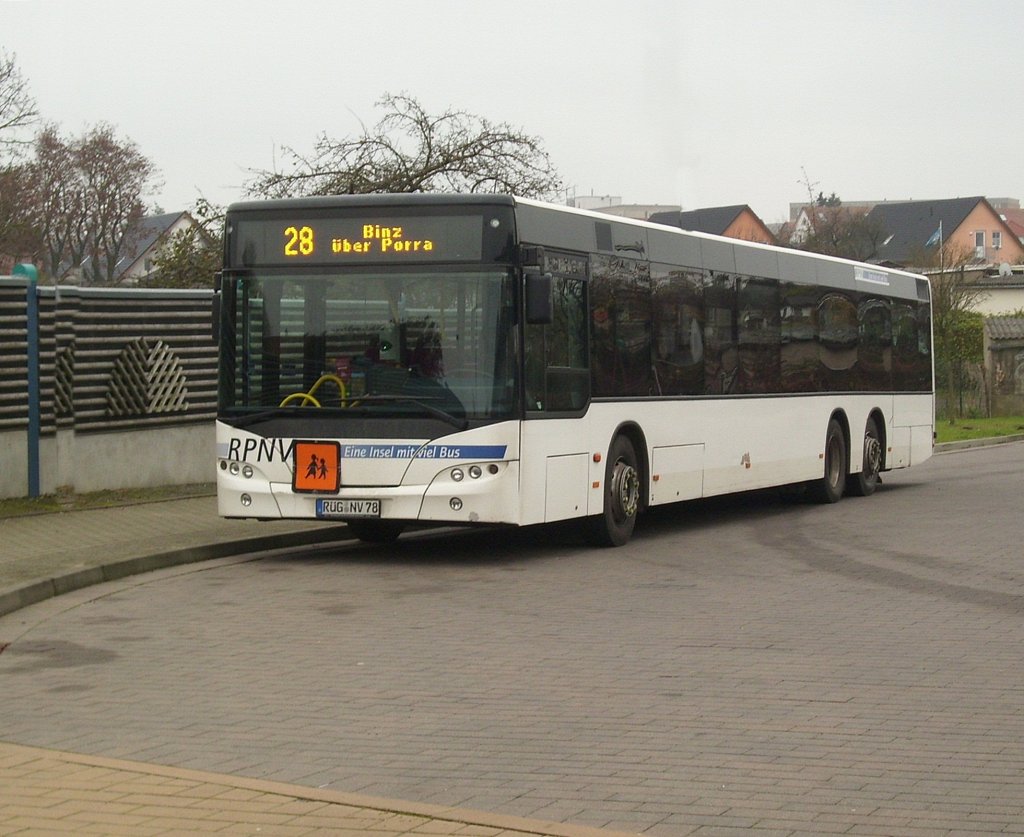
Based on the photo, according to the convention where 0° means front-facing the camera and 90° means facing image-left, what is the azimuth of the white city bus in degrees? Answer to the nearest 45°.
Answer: approximately 45°

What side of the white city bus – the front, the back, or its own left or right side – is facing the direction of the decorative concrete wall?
right

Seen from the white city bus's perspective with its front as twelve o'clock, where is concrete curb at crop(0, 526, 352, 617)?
The concrete curb is roughly at 1 o'clock from the white city bus.

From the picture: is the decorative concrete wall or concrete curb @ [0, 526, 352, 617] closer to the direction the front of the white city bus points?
the concrete curb
